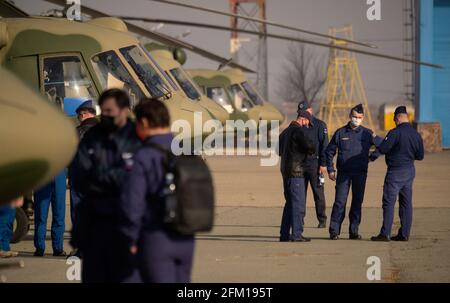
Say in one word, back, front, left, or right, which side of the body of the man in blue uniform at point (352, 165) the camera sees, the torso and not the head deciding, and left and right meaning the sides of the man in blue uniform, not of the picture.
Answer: front

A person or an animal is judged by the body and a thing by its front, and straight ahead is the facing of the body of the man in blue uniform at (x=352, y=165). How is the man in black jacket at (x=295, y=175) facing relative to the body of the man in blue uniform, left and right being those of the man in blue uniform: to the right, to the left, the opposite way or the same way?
to the left

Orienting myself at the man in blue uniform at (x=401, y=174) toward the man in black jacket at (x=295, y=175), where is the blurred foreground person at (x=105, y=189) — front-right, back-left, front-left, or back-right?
front-left

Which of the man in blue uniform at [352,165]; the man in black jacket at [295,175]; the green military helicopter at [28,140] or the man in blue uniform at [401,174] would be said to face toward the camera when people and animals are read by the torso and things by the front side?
the man in blue uniform at [352,165]

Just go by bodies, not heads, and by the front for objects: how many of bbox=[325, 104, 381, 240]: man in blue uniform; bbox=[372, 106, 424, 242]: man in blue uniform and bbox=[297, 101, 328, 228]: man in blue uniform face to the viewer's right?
0

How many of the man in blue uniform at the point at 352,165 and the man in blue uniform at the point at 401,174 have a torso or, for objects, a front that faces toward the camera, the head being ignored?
1

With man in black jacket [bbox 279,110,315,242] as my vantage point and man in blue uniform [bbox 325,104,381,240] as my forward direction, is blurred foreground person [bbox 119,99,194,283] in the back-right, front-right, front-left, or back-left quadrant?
back-right

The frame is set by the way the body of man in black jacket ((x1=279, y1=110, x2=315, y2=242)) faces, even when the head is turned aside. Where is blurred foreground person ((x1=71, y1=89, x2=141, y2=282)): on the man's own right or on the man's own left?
on the man's own right

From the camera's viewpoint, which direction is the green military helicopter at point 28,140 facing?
to the viewer's right

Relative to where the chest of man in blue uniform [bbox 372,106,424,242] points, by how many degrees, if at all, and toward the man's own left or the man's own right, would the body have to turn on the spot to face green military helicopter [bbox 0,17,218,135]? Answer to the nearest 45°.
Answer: approximately 45° to the man's own left

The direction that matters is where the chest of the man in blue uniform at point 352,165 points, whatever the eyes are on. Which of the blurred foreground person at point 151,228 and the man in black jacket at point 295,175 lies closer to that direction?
the blurred foreground person

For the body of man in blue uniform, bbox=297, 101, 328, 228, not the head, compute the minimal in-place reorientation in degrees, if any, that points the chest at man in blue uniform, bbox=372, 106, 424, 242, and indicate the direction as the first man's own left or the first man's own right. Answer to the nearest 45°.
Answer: approximately 90° to the first man's own left
